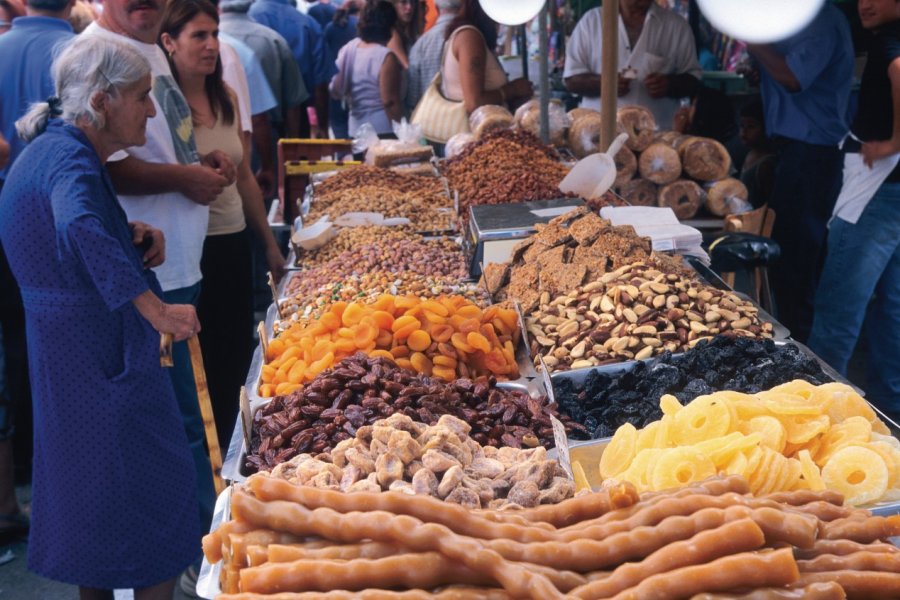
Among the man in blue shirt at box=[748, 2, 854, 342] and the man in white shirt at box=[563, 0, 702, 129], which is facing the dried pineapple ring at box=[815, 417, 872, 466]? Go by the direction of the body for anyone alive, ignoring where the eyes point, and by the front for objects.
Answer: the man in white shirt

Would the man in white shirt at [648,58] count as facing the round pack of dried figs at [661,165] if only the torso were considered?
yes

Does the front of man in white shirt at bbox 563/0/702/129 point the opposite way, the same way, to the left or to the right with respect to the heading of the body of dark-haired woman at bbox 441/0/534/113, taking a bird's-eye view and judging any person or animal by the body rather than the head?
to the right

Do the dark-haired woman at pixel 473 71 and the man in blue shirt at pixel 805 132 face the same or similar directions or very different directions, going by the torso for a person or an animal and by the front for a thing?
very different directions

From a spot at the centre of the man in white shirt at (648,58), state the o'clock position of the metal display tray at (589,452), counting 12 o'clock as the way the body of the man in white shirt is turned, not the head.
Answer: The metal display tray is roughly at 12 o'clock from the man in white shirt.

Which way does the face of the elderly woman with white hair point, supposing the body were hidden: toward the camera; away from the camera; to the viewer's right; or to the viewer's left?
to the viewer's right

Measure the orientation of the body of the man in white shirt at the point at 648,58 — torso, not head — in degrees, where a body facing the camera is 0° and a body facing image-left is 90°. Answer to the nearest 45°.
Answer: approximately 0°

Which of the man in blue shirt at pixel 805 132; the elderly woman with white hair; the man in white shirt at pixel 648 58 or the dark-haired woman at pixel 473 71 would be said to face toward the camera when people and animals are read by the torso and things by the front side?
the man in white shirt

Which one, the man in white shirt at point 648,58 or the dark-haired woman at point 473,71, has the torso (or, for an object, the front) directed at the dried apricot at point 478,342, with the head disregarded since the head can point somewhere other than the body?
the man in white shirt

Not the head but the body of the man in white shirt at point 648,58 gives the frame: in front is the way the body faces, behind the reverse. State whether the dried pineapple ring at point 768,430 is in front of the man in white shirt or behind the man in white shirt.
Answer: in front

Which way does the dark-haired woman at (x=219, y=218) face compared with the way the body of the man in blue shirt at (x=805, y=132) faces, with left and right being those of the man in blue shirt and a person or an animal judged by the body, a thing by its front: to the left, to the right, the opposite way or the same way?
the opposite way

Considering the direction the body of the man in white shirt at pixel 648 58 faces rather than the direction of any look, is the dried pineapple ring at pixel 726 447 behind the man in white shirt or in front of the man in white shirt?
in front

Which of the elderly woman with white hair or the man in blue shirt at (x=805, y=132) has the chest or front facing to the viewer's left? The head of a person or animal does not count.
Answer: the man in blue shirt

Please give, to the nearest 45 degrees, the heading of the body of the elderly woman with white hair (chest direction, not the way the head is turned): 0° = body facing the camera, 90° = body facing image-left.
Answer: approximately 270°

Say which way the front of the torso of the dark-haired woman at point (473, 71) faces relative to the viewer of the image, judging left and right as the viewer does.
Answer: facing to the right of the viewer
